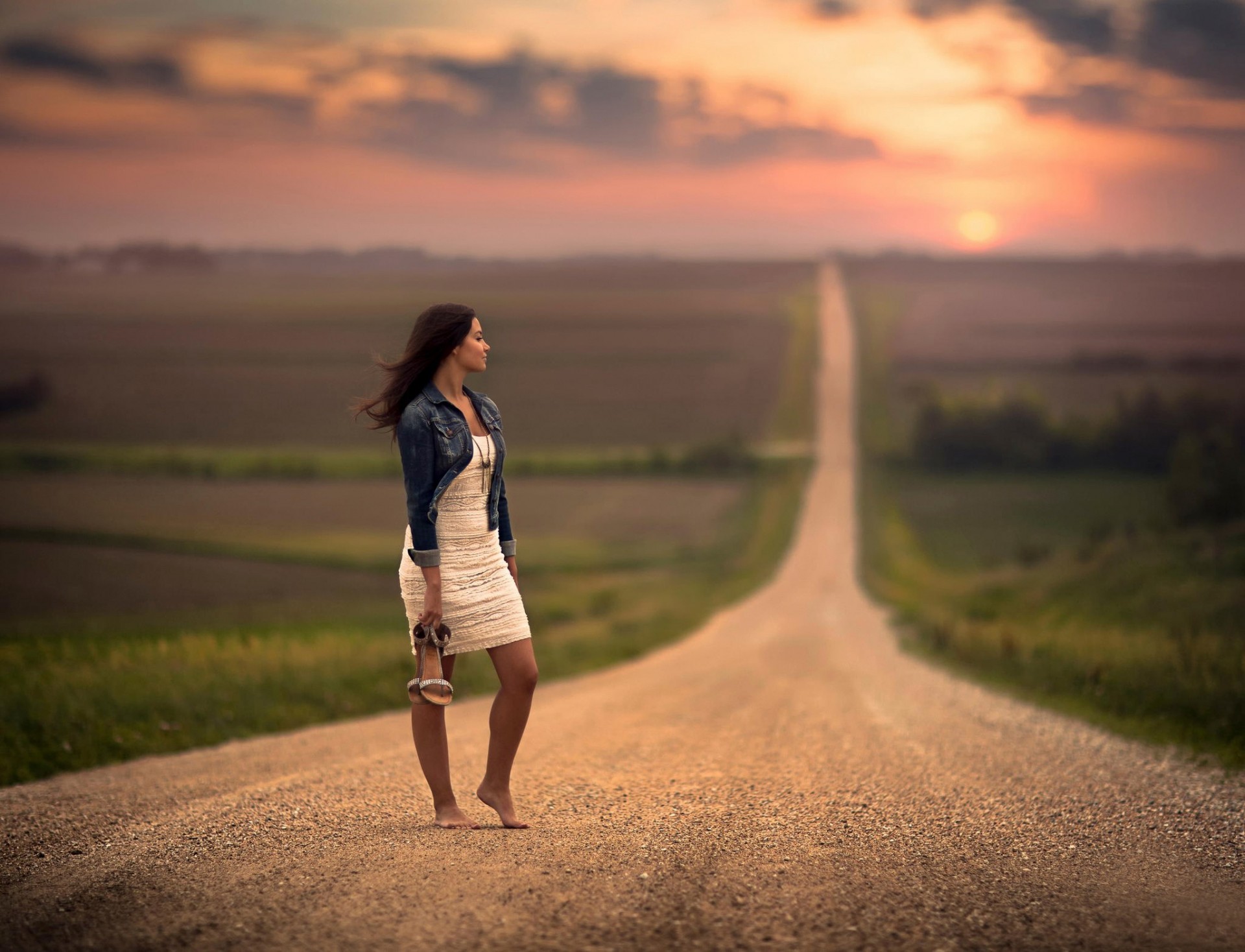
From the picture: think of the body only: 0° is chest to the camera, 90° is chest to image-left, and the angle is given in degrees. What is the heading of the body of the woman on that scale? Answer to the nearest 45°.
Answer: approximately 315°

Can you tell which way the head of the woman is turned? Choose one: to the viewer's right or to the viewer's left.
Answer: to the viewer's right
